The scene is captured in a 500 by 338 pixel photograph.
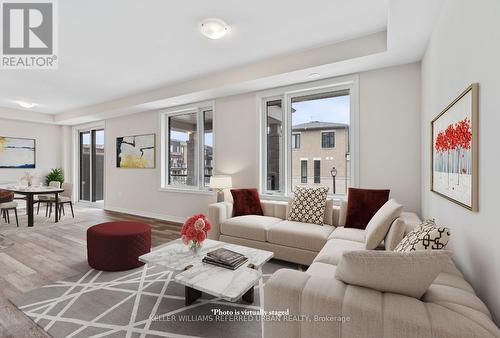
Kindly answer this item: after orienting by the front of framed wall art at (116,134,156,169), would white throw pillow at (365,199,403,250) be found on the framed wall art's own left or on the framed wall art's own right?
on the framed wall art's own left

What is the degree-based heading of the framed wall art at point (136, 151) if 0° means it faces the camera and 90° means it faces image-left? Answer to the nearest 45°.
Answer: approximately 45°

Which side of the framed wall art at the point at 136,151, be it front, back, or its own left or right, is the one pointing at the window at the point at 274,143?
left

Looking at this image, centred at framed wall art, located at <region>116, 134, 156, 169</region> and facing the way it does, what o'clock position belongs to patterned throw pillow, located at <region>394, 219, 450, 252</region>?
The patterned throw pillow is roughly at 10 o'clock from the framed wall art.

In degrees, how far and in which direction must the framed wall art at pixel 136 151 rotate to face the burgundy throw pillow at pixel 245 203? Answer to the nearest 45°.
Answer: approximately 90° to its left

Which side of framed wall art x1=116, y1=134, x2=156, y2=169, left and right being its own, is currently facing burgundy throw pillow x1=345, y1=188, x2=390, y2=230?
left

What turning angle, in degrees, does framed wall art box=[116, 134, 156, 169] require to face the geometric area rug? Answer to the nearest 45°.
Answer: approximately 45° to its left

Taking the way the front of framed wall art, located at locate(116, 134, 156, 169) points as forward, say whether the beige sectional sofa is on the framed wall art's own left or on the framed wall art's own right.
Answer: on the framed wall art's own left

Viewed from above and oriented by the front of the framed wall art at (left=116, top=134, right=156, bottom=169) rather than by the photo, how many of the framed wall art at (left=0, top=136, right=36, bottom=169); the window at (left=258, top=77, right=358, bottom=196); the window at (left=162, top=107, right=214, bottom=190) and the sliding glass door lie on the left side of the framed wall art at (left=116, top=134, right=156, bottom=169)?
2

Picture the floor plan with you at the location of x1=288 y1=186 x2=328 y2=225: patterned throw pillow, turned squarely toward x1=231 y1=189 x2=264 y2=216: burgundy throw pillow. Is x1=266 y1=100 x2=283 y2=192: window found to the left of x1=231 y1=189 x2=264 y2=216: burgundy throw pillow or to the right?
right

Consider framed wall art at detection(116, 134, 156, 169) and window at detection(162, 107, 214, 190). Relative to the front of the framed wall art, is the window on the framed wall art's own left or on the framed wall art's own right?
on the framed wall art's own left

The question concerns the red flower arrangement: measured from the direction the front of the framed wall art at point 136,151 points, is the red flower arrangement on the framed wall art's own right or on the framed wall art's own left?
on the framed wall art's own left

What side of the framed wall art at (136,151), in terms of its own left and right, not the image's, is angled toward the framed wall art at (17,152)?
right

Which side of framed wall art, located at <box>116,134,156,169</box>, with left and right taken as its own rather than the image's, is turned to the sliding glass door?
right

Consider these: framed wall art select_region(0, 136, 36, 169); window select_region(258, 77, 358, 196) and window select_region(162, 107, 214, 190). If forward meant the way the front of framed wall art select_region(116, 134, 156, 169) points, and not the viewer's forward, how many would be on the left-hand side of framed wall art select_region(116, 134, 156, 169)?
2
